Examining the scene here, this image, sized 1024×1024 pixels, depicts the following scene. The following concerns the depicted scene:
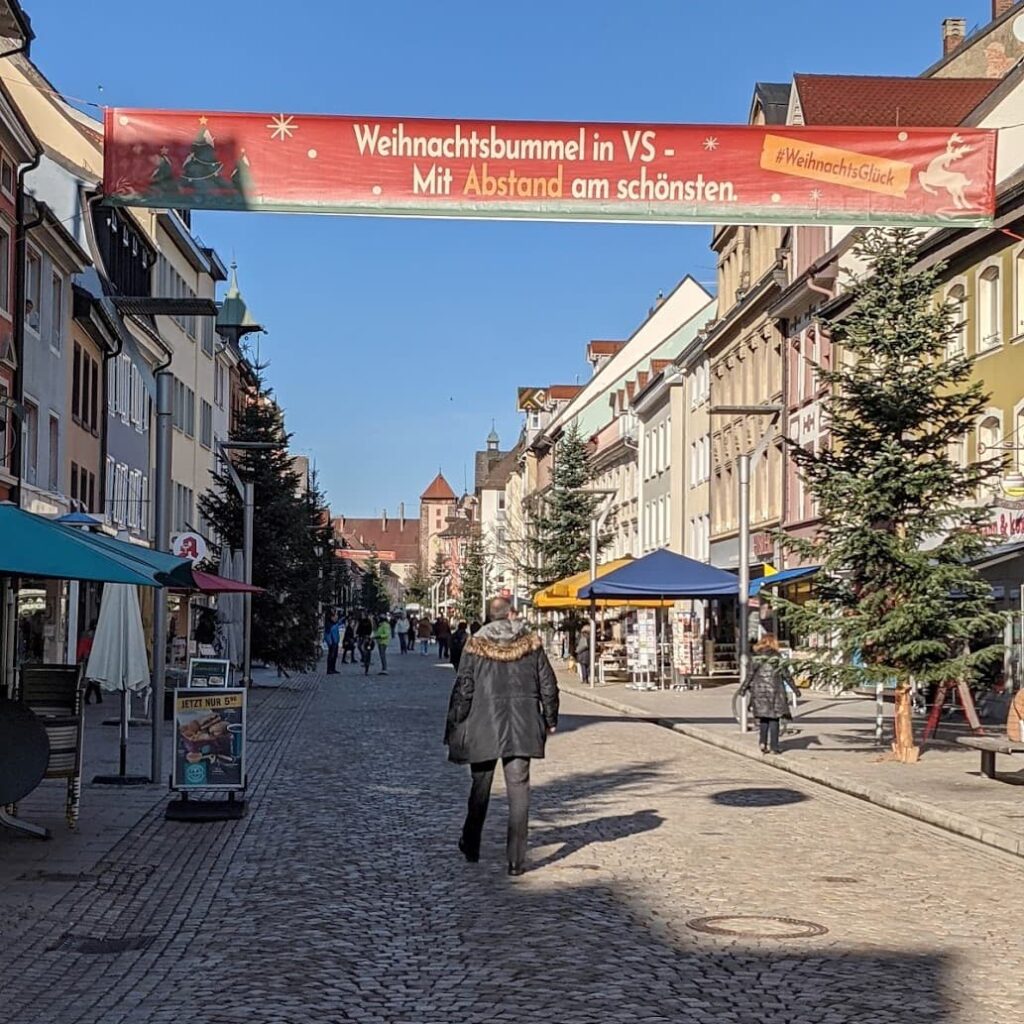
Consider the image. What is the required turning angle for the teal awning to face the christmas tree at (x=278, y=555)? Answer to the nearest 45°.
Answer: approximately 90° to its left

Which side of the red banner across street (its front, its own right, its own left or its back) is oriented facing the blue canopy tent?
back

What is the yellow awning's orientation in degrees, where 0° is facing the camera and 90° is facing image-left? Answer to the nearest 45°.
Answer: approximately 90°

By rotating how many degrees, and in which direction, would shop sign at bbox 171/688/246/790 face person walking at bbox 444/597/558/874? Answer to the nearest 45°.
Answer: approximately 45° to its left

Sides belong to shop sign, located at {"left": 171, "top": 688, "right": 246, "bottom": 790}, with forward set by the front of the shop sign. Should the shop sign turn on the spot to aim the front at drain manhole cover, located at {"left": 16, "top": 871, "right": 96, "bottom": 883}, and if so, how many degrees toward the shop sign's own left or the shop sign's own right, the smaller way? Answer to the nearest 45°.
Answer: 0° — it already faces it

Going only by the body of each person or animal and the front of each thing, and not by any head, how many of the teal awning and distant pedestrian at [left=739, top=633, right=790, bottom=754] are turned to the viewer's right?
1

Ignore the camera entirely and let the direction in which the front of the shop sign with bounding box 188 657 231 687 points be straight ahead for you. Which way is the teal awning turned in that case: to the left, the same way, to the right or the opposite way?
to the left

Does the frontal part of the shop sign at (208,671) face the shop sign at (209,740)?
yes

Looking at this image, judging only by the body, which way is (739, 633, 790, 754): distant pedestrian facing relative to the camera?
away from the camera

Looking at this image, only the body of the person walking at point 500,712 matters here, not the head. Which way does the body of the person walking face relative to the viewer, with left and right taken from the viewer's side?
facing away from the viewer

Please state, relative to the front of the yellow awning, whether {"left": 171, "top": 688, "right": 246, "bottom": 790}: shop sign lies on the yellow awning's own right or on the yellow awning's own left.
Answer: on the yellow awning's own left

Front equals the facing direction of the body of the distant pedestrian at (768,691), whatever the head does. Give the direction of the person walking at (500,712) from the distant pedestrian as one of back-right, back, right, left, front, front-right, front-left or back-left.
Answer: back
